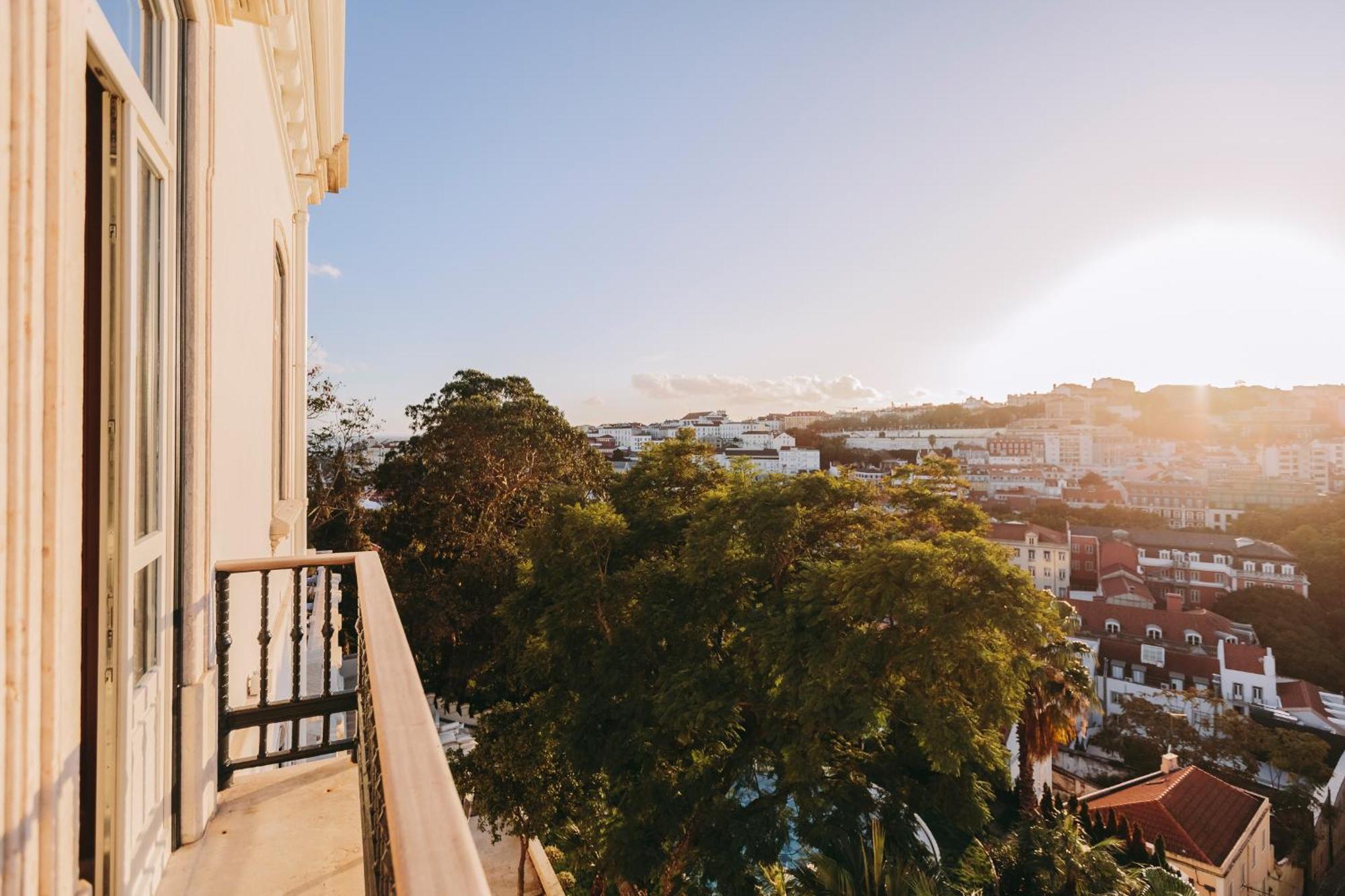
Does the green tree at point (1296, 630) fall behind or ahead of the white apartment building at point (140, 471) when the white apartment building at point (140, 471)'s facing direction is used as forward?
ahead

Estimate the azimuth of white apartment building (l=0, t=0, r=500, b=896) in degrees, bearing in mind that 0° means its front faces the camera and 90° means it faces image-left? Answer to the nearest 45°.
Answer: approximately 270°

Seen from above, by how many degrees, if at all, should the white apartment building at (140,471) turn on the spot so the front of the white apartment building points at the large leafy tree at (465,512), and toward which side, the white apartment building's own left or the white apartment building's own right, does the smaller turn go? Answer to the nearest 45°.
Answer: approximately 90° to the white apartment building's own left

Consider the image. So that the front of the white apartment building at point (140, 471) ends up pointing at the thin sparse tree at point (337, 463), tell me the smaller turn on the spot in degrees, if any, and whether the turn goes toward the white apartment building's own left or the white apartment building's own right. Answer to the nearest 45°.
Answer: approximately 90° to the white apartment building's own left
